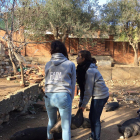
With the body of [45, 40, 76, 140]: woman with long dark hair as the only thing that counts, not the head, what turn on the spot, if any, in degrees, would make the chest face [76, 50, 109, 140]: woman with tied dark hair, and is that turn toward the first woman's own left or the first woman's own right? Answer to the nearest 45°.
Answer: approximately 45° to the first woman's own right

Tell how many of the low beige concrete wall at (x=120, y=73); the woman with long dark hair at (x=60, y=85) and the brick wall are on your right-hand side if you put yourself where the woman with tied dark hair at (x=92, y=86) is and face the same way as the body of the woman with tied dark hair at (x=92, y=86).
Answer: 2

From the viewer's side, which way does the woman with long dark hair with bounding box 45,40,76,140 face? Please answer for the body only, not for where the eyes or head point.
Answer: away from the camera

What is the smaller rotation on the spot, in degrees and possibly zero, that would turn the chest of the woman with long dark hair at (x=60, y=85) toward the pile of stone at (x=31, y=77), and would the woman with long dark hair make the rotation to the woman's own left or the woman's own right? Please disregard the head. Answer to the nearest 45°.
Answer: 0° — they already face it

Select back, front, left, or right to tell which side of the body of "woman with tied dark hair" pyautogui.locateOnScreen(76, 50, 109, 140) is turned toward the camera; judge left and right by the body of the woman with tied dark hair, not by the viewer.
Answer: left

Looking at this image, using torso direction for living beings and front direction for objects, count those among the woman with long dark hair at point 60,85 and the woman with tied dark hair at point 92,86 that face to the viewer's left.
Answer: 1

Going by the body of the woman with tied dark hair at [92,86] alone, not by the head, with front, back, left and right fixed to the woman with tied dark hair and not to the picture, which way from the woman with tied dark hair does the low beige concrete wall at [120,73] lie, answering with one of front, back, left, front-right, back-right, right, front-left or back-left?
right

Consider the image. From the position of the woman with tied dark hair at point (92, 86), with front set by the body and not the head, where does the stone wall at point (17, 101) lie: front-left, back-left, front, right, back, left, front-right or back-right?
front-right

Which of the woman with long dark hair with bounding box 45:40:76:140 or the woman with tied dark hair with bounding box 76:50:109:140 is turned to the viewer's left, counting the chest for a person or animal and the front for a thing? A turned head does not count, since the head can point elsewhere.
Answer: the woman with tied dark hair with bounding box 76:50:109:140

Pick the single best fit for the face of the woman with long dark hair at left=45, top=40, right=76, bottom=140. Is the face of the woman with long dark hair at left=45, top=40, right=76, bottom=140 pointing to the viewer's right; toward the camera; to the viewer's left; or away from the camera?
away from the camera
